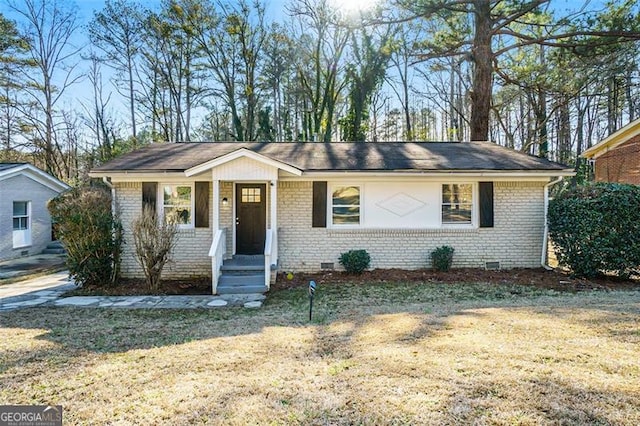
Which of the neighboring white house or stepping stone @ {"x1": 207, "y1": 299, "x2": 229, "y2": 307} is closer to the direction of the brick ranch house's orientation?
the stepping stone

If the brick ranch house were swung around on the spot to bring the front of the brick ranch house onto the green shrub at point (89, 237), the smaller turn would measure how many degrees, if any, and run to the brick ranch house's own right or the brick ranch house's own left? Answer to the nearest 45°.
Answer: approximately 90° to the brick ranch house's own right

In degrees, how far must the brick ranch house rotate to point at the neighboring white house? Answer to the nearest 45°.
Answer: approximately 90° to its right

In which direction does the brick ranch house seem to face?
toward the camera

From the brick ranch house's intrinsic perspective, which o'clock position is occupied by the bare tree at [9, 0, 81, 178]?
The bare tree is roughly at 4 o'clock from the brick ranch house.

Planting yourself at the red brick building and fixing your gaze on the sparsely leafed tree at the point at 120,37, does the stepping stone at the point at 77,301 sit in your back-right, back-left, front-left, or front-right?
front-left

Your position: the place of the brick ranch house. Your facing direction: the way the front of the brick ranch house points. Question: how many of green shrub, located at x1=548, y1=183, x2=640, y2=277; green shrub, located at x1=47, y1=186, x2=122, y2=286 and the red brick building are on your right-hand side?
1

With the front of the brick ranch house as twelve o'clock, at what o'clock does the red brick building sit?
The red brick building is roughly at 8 o'clock from the brick ranch house.

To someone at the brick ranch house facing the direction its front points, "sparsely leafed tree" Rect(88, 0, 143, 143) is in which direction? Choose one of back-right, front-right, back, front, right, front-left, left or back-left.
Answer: back-right
